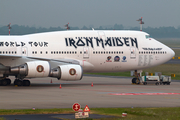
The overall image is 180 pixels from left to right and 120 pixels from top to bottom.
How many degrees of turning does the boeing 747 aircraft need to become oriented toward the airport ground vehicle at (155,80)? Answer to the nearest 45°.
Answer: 0° — it already faces it

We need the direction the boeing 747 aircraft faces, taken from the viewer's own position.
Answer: facing to the right of the viewer

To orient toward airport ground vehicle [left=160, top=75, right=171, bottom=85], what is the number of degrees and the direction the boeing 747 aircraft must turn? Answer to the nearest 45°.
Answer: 0° — it already faces it
